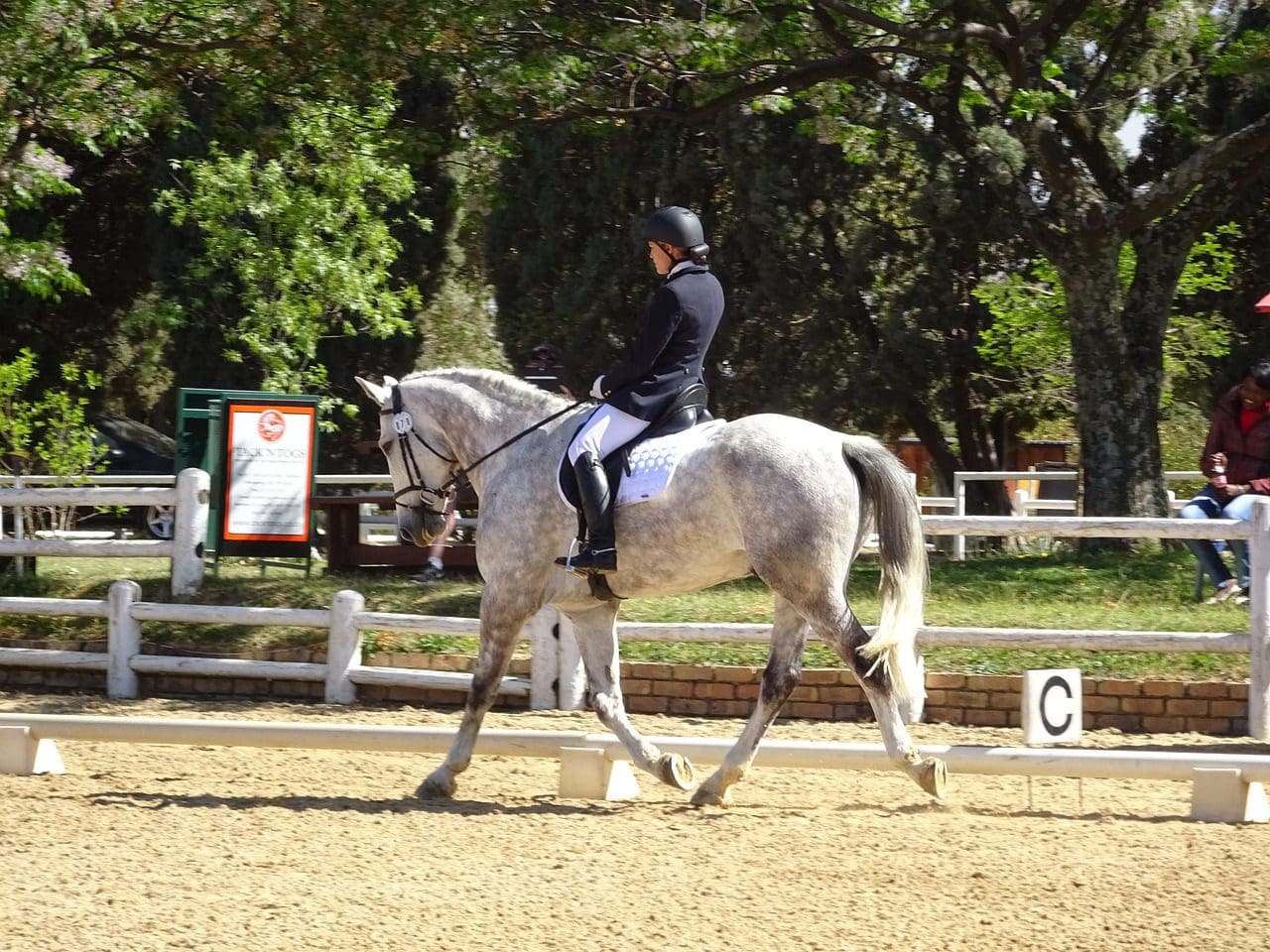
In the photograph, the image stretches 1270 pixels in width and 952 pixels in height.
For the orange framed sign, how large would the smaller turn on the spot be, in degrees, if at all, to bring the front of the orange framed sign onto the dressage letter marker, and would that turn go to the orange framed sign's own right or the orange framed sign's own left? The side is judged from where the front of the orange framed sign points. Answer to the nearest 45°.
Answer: approximately 45° to the orange framed sign's own left

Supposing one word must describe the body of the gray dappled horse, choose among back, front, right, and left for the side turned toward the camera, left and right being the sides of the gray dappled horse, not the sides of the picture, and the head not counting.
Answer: left

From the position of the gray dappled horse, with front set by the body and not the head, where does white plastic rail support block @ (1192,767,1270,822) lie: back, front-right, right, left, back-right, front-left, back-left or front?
back

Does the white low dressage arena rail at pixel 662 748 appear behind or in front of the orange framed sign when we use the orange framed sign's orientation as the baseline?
in front

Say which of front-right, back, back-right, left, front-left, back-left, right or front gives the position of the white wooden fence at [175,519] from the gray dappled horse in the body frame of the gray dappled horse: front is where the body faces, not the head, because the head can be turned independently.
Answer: front-right

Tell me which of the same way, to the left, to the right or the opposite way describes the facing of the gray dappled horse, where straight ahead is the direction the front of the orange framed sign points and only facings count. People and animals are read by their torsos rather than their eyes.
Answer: to the right

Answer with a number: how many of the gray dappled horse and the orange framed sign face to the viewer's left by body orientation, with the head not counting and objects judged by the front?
1
